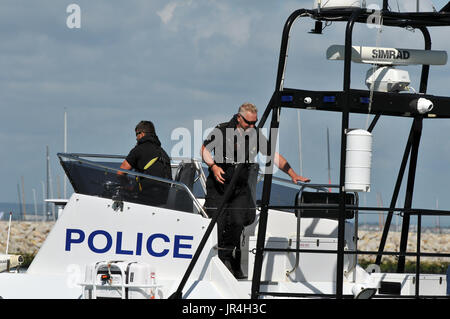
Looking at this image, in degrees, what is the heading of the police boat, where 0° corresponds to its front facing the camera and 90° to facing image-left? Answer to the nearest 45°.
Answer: approximately 90°
